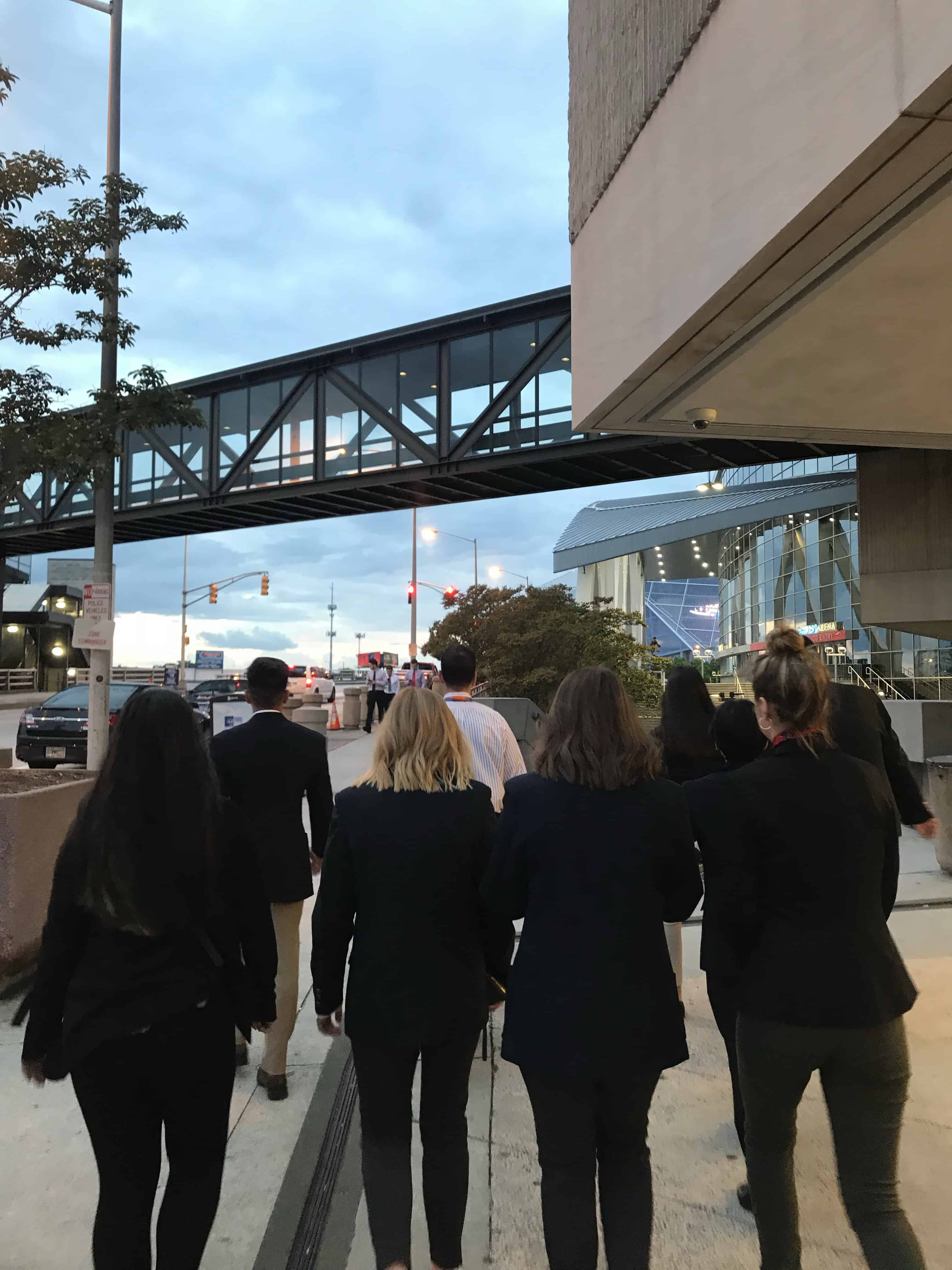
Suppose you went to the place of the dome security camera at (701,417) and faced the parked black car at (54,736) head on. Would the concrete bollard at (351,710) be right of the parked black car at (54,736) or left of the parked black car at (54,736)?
right

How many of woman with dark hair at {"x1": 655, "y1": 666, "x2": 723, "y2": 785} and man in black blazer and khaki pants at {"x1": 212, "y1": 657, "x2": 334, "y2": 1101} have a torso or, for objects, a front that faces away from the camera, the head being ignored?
2

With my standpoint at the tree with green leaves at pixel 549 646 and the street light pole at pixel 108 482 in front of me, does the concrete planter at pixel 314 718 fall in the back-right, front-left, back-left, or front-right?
front-right

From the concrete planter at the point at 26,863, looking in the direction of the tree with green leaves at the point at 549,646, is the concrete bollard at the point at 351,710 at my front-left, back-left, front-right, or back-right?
front-left

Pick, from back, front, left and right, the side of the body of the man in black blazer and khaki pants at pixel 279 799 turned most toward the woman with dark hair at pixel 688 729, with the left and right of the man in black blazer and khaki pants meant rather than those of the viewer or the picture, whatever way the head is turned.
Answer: right

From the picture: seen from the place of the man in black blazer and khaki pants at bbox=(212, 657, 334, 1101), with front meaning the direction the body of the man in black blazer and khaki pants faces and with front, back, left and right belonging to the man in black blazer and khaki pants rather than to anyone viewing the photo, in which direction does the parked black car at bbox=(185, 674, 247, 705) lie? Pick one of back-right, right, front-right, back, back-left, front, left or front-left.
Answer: front

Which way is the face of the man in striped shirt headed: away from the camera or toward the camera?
away from the camera

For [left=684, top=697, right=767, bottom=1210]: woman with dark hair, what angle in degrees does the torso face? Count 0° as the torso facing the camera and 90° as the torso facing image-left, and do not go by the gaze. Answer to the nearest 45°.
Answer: approximately 180°

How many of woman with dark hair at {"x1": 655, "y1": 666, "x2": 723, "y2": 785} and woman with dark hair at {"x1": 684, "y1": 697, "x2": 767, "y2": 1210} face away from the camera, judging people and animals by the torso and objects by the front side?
2

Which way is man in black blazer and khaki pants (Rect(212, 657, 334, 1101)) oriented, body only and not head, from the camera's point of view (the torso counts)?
away from the camera

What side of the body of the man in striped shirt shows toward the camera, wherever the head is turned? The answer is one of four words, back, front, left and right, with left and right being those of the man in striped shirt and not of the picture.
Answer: back

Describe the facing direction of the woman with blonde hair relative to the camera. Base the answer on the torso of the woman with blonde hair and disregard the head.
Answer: away from the camera

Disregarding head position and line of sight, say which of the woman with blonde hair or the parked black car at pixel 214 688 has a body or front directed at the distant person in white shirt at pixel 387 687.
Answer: the woman with blonde hair

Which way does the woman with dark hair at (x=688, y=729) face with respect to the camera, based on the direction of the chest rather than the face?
away from the camera

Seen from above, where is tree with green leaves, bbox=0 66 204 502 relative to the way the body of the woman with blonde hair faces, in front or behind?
in front

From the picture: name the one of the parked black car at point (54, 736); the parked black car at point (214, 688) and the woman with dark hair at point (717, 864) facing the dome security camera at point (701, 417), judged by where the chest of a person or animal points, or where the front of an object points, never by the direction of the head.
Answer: the woman with dark hair

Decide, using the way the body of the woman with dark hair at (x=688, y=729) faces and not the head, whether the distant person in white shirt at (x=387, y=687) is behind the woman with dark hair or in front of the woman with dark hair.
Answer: in front

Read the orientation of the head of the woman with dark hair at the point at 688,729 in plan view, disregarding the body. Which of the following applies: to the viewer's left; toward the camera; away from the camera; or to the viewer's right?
away from the camera

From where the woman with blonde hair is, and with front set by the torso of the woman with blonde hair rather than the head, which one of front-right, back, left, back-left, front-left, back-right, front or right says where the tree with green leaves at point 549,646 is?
front
